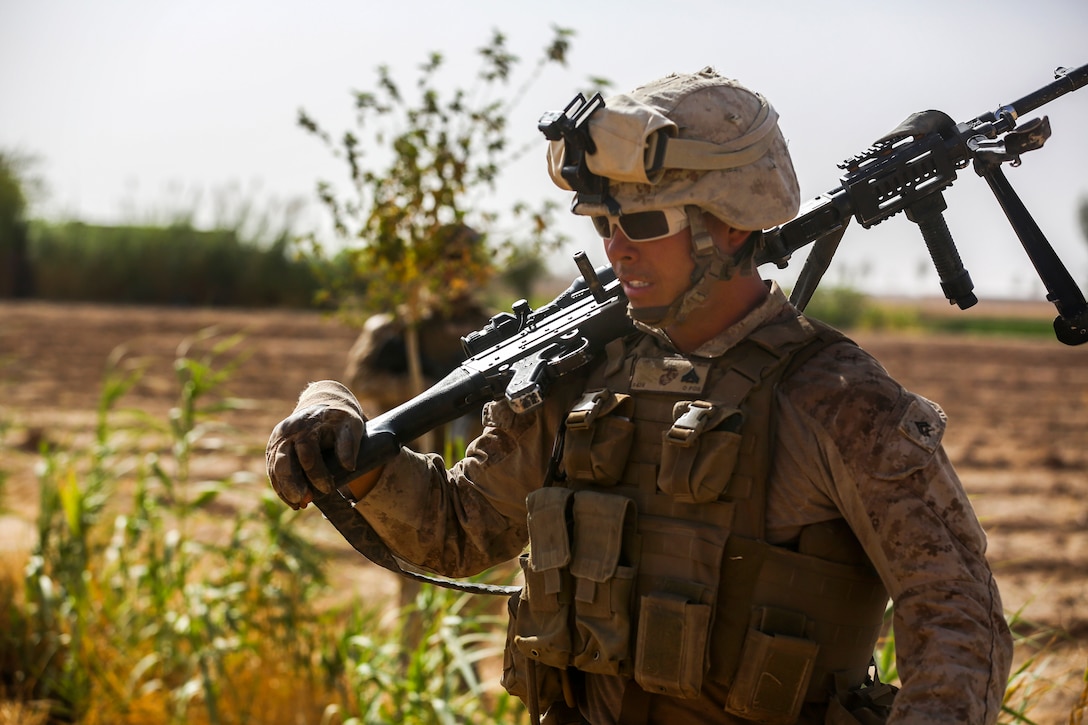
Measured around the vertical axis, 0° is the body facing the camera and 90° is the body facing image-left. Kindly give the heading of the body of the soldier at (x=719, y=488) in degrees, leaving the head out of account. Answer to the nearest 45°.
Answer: approximately 45°

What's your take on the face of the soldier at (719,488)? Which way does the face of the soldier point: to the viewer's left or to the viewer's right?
to the viewer's left

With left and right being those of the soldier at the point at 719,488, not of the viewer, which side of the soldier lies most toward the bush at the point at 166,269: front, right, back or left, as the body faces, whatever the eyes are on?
right
